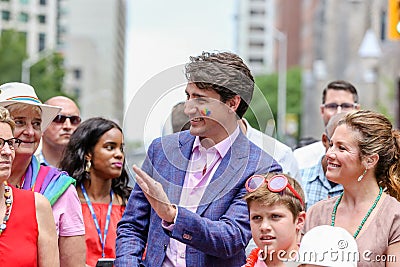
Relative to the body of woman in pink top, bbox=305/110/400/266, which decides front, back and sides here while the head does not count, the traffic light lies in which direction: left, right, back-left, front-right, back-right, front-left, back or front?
back-right

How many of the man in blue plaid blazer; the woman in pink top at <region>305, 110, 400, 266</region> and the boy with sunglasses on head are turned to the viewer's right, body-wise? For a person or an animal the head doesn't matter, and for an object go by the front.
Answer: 0

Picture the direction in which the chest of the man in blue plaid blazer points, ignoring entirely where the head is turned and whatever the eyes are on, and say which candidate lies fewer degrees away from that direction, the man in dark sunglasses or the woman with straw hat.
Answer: the woman with straw hat

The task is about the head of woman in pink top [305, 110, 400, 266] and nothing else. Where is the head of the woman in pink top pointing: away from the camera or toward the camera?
toward the camera

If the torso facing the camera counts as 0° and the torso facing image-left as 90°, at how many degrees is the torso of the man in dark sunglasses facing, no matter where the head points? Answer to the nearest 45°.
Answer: approximately 315°

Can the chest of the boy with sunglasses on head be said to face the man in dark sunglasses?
no

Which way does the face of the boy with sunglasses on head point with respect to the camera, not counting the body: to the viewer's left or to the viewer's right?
to the viewer's left

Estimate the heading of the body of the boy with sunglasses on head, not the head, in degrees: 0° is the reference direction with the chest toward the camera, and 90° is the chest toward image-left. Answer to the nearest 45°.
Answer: approximately 45°

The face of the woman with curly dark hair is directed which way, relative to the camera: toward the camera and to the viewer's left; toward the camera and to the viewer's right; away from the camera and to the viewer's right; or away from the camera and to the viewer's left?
toward the camera and to the viewer's right

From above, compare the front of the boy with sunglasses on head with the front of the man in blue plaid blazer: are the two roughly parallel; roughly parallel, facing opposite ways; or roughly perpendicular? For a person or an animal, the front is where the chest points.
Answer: roughly parallel

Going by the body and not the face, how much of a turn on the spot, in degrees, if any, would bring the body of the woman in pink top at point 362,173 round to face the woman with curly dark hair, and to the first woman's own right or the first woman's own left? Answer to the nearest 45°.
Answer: approximately 90° to the first woman's own right

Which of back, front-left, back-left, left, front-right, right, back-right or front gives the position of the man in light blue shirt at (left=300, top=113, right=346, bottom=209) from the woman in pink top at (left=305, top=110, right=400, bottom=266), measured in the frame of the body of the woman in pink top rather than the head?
back-right

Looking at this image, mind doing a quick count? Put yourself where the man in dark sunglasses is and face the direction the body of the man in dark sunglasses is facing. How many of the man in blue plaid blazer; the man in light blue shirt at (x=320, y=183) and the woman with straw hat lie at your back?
0

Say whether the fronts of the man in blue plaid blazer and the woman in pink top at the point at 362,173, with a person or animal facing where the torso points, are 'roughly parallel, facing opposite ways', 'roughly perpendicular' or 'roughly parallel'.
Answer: roughly parallel
